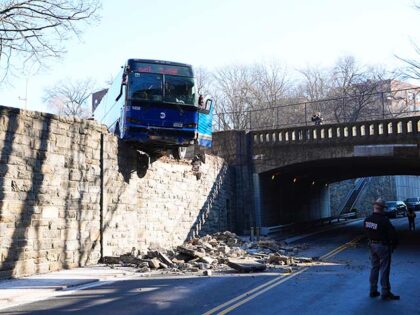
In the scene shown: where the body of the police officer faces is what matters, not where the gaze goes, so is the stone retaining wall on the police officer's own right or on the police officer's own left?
on the police officer's own left
